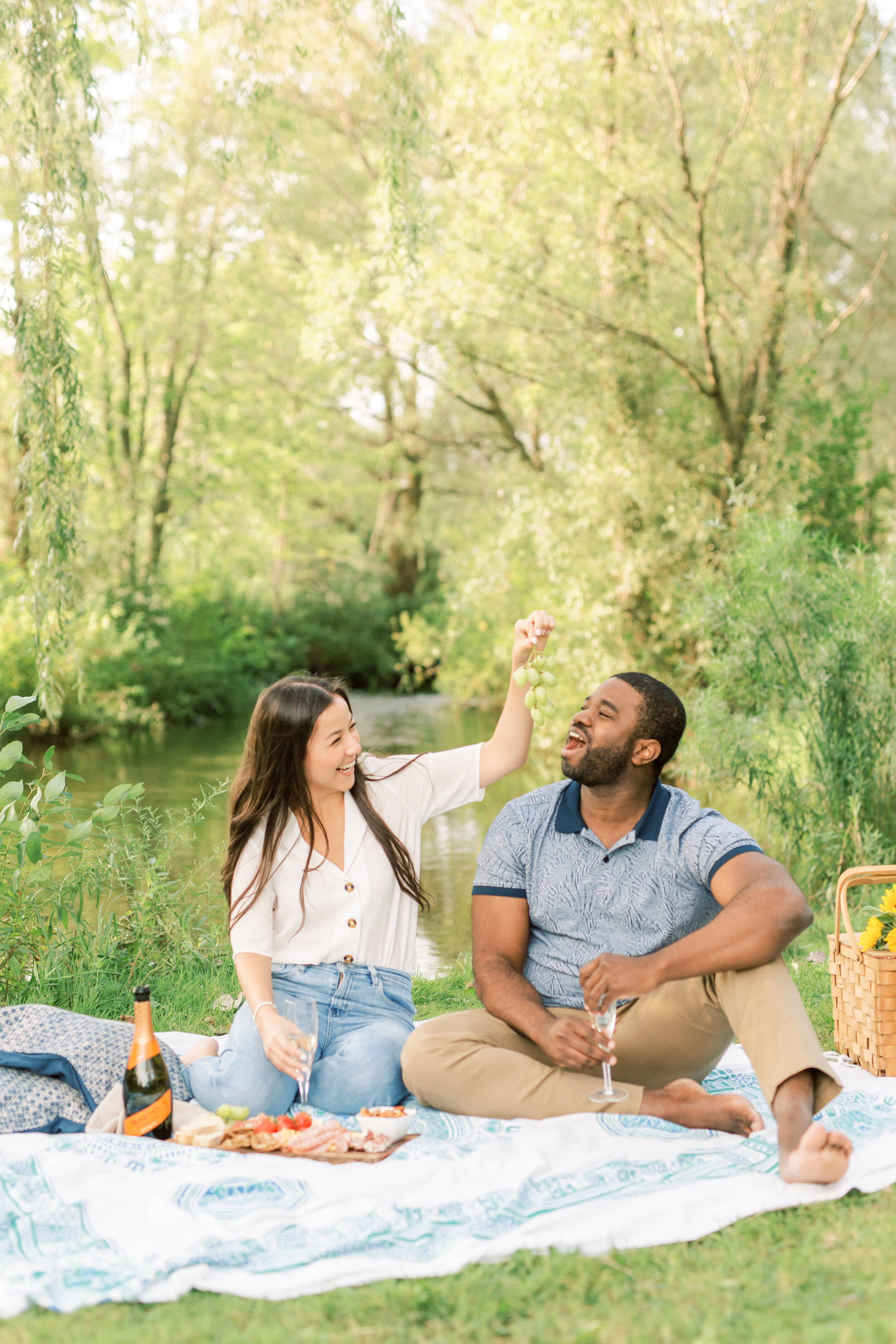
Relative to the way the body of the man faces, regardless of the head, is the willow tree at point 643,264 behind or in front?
behind

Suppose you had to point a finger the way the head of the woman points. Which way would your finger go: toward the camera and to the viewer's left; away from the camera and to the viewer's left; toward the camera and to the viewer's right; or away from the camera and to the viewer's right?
toward the camera and to the viewer's right

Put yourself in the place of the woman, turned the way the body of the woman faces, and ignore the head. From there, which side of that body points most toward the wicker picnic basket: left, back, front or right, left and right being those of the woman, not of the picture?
left

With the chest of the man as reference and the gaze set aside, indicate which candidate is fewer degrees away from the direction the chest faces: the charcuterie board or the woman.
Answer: the charcuterie board

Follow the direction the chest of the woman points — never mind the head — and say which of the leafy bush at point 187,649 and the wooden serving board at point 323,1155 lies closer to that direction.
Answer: the wooden serving board

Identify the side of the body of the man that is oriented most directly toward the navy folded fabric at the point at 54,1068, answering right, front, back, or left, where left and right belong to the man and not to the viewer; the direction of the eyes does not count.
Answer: right

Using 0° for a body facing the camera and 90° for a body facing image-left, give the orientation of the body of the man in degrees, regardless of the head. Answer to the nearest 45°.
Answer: approximately 0°

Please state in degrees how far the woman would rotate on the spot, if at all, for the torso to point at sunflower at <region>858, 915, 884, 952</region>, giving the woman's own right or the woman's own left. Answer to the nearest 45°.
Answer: approximately 90° to the woman's own left

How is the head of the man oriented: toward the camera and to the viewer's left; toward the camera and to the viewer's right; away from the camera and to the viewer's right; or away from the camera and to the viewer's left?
toward the camera and to the viewer's left
